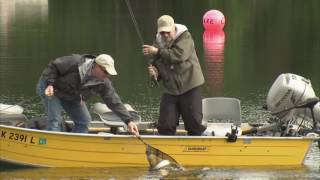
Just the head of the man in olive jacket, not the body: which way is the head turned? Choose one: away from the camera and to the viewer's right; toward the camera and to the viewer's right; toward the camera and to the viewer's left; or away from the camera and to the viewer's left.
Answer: toward the camera and to the viewer's left

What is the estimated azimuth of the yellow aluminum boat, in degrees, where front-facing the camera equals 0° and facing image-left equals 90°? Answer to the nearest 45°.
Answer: approximately 90°

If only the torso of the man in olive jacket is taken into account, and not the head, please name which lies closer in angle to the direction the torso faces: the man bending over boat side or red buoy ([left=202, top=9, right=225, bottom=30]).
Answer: the man bending over boat side

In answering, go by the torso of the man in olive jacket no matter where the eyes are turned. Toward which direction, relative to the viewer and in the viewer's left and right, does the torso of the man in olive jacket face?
facing the viewer and to the left of the viewer

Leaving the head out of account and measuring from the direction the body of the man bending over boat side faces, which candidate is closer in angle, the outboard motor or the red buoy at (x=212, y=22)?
the outboard motor
